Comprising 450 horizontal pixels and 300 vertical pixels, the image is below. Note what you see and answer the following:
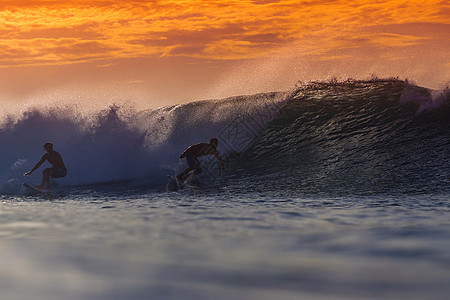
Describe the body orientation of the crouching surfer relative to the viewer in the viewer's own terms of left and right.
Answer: facing to the right of the viewer
